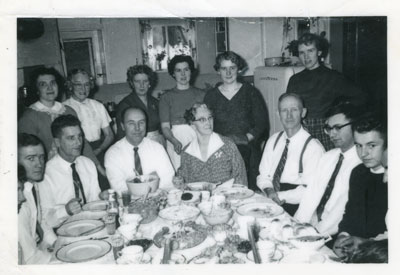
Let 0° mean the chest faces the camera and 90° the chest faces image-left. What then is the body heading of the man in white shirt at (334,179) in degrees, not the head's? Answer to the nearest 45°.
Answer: approximately 45°

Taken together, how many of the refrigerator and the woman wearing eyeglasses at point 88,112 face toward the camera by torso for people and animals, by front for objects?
2

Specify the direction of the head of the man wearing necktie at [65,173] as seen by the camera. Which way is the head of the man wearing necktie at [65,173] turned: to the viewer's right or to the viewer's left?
to the viewer's right

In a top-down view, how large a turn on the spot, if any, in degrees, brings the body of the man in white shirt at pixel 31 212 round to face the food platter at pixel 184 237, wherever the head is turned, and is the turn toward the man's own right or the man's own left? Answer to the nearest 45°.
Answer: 0° — they already face it

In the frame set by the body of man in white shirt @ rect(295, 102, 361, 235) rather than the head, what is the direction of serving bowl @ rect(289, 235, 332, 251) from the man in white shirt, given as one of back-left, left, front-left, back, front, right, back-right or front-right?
front-left

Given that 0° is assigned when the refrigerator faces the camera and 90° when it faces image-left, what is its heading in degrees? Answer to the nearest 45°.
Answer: approximately 0°

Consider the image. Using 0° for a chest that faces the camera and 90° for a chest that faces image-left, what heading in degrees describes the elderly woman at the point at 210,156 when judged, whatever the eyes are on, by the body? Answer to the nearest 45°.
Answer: approximately 0°

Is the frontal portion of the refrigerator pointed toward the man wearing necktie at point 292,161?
yes
